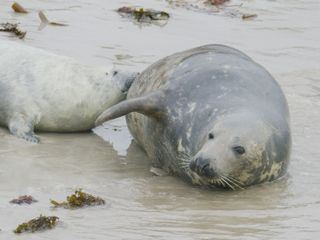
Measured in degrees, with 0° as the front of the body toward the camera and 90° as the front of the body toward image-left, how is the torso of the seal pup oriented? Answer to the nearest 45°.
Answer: approximately 270°

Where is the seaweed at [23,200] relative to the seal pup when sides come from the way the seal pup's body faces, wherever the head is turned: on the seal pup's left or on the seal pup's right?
on the seal pup's right

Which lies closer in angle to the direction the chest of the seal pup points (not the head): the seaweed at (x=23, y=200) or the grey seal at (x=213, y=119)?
the grey seal

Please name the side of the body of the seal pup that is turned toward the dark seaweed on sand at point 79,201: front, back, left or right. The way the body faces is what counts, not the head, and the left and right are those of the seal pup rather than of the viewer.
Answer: right

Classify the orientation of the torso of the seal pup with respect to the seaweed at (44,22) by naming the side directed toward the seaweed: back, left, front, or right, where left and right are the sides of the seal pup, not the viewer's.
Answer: left

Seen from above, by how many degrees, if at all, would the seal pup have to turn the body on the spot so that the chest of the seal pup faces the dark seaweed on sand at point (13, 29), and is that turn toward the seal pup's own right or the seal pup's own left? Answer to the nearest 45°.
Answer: approximately 90° to the seal pup's own left

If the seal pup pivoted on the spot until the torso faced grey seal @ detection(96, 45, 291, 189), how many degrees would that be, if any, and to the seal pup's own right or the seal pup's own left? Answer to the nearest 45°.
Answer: approximately 45° to the seal pup's own right

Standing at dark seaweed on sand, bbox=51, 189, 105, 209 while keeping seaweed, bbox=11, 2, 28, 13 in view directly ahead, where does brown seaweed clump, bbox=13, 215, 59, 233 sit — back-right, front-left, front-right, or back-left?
back-left

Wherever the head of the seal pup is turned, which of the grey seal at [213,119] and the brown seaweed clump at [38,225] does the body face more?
the grey seal

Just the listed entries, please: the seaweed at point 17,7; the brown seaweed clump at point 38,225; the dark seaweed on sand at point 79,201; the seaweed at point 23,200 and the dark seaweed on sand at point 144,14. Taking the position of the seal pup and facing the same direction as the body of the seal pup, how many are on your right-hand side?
3
